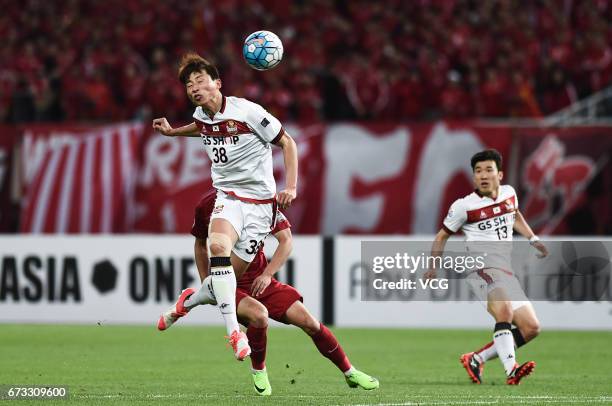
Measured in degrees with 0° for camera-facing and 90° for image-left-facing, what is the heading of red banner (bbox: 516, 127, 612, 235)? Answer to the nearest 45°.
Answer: approximately 0°

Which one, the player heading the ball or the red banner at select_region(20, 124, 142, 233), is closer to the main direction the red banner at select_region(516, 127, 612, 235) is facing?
the player heading the ball

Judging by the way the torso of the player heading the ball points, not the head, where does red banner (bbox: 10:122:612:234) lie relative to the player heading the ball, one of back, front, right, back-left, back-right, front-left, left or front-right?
back-right

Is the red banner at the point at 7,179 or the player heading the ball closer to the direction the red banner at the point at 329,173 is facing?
the player heading the ball

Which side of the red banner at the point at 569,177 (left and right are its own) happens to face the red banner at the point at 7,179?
right

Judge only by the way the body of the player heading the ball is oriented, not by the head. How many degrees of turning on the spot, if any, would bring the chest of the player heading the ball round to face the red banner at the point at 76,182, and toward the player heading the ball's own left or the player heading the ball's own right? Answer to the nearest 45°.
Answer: approximately 135° to the player heading the ball's own right

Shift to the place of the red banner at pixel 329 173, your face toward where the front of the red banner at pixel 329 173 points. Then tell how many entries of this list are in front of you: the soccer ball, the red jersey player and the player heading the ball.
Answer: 3

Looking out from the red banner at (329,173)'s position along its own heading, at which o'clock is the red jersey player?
The red jersey player is roughly at 12 o'clock from the red banner.

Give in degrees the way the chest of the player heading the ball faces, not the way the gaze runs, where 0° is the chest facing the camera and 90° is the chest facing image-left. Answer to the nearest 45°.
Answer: approximately 45°
